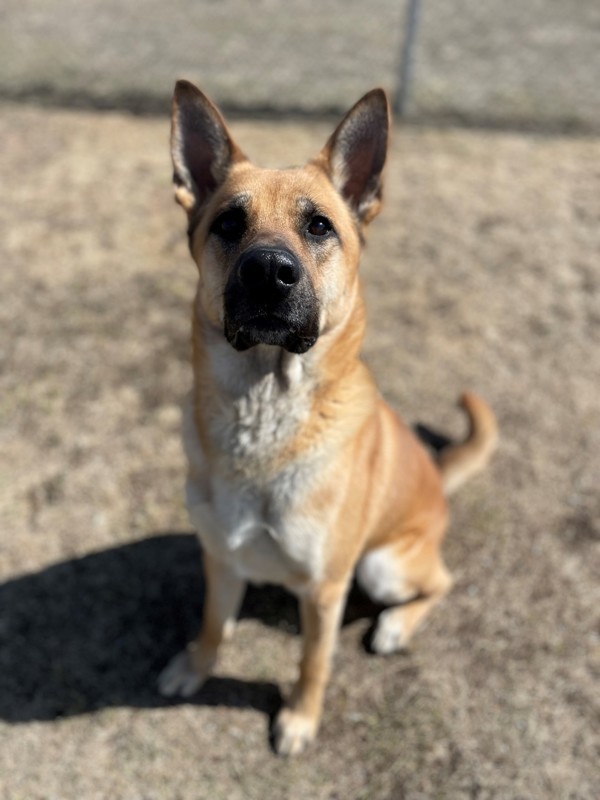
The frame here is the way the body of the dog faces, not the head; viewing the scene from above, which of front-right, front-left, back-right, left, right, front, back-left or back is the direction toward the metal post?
back-right

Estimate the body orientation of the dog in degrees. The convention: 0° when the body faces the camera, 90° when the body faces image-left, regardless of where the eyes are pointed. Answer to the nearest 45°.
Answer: approximately 45°
